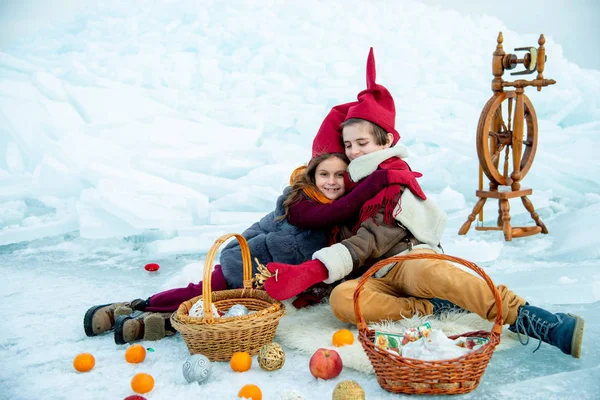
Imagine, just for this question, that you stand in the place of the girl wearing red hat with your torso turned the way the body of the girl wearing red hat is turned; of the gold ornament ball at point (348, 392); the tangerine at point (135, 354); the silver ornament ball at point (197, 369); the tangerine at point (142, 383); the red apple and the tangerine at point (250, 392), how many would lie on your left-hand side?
0

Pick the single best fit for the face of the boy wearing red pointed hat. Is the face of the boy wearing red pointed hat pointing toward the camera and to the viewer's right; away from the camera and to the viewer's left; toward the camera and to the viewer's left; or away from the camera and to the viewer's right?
toward the camera and to the viewer's left

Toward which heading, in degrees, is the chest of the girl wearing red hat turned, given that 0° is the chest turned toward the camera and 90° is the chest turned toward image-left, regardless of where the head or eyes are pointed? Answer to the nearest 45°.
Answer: approximately 270°

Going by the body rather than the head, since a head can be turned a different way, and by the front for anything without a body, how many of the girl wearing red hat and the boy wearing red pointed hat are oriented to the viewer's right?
1

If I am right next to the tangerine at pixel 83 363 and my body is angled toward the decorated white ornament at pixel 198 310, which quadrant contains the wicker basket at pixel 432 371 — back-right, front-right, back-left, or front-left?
front-right

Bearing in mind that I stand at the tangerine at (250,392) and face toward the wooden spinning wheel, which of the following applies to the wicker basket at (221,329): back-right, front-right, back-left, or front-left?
front-left

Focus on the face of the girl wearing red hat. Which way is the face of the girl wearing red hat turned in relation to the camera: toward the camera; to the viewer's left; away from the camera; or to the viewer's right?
toward the camera

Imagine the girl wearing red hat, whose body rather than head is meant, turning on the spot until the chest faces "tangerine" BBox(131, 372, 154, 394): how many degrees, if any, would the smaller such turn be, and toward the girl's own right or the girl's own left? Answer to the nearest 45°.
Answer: approximately 135° to the girl's own right

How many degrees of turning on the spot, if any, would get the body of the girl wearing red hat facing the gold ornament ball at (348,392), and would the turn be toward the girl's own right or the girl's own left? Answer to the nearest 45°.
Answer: approximately 90° to the girl's own right

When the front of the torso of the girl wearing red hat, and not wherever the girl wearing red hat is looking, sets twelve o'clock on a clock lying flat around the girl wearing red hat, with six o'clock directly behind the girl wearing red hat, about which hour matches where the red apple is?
The red apple is roughly at 3 o'clock from the girl wearing red hat.

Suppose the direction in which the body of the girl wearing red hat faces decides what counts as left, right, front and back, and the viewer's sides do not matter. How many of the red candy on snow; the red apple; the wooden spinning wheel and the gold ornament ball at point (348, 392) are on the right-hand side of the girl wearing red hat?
2
